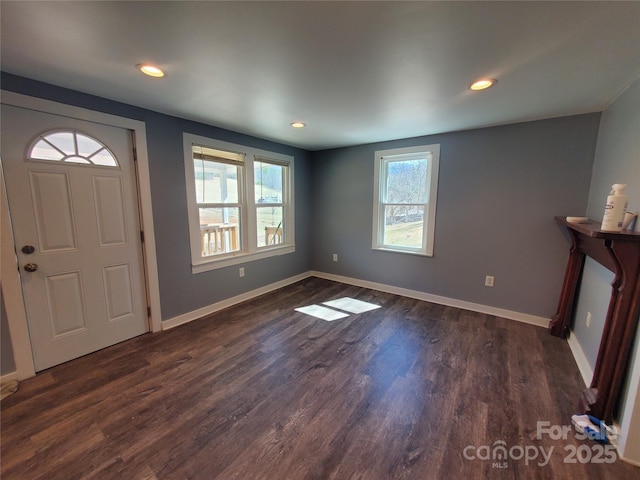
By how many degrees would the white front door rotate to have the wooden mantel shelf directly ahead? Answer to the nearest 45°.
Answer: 0° — it already faces it

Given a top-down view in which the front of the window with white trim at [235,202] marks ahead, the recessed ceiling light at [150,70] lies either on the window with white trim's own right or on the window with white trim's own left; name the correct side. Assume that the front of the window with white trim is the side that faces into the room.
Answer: on the window with white trim's own right

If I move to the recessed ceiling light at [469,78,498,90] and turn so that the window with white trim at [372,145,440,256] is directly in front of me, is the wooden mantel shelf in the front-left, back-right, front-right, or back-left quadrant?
back-right

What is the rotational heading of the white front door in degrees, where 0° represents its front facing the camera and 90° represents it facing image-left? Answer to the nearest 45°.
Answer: approximately 315°

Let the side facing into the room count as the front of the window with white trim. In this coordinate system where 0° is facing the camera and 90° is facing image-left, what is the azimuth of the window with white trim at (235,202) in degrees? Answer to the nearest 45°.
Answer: approximately 315°

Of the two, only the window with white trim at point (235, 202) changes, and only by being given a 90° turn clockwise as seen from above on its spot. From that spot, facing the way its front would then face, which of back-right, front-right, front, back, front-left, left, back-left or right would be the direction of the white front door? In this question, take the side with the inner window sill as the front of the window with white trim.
front

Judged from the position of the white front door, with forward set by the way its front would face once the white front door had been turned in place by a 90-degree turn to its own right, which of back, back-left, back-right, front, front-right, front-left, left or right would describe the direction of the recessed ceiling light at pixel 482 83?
left

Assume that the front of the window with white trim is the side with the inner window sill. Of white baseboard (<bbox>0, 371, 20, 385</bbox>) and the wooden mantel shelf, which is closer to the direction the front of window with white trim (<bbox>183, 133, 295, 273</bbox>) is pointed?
the wooden mantel shelf
